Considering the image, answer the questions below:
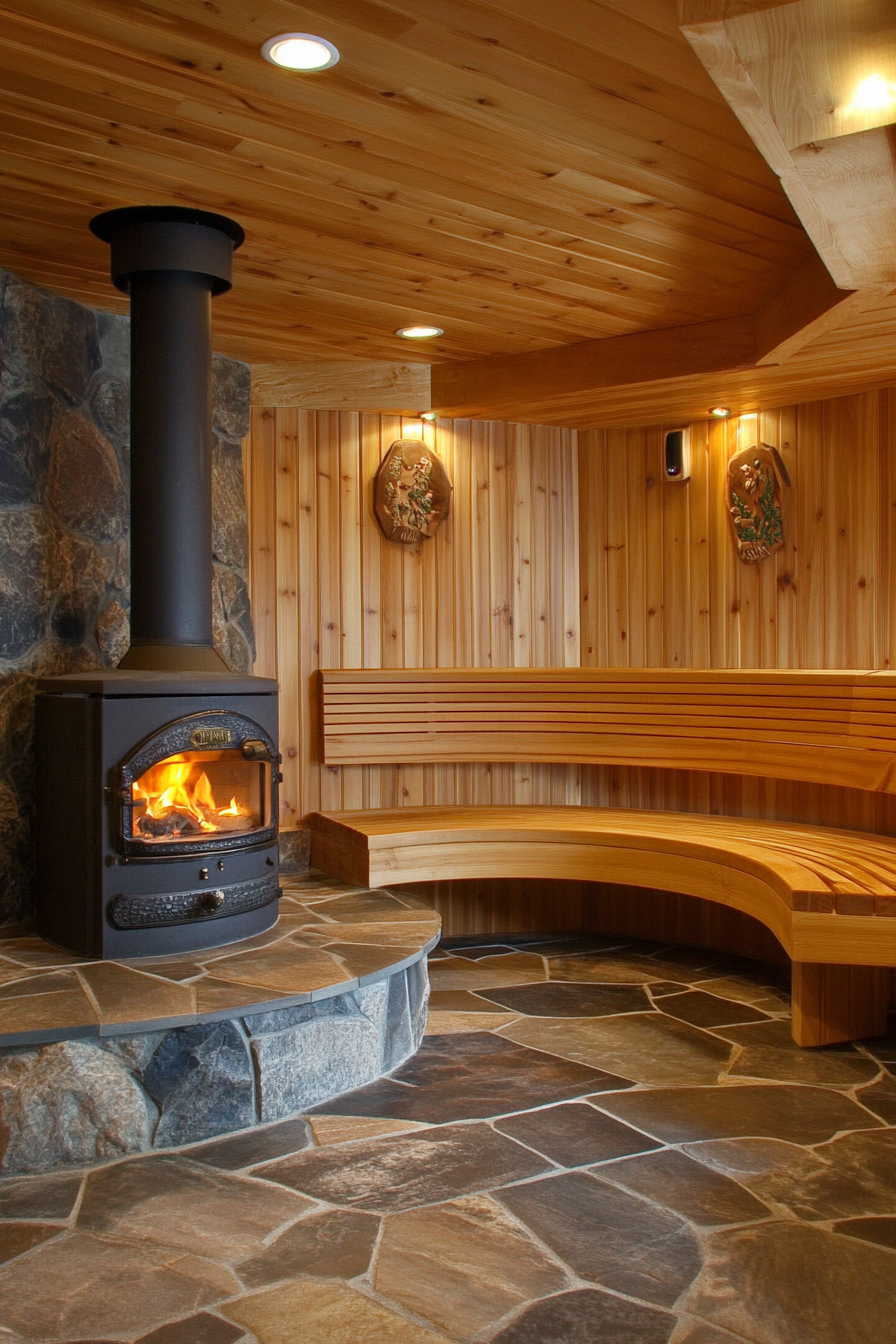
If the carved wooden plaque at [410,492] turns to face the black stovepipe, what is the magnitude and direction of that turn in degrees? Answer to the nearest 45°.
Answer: approximately 45° to its right

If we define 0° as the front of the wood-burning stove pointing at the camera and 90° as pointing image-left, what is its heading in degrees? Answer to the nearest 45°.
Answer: approximately 315°

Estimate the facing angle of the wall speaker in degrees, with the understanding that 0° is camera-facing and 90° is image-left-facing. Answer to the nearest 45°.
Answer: approximately 45°

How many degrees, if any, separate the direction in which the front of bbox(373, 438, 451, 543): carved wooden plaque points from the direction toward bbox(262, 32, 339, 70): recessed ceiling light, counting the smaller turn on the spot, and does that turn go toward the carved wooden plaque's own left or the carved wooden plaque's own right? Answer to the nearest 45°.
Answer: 0° — it already faces it
